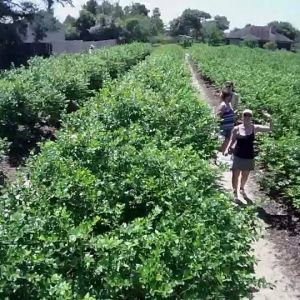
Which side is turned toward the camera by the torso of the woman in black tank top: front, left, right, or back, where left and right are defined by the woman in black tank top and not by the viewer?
front

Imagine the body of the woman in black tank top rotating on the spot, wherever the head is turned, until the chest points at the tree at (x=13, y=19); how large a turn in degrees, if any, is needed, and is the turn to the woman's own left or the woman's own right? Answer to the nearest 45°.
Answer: approximately 135° to the woman's own right
